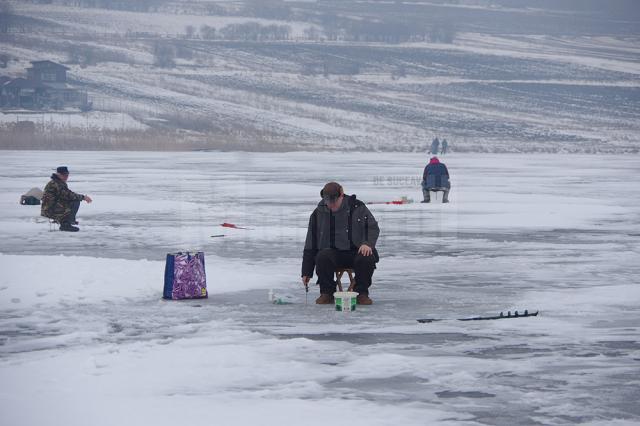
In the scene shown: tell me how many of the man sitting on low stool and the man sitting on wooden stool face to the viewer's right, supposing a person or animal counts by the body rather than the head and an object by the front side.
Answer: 1

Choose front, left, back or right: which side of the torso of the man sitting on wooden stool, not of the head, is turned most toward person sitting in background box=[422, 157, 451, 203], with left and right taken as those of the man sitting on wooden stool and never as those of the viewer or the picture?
back

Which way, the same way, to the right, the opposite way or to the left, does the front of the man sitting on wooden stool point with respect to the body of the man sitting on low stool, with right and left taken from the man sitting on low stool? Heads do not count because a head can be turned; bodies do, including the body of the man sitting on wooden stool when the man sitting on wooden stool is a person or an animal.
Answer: to the right

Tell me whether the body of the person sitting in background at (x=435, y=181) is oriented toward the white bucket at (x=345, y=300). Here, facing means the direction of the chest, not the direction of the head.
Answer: no

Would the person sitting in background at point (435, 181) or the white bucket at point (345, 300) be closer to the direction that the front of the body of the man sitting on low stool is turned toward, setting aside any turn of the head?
the person sitting in background

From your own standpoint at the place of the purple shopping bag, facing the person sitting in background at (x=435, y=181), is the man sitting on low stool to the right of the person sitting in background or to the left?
left

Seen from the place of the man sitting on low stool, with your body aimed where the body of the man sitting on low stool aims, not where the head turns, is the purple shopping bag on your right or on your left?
on your right

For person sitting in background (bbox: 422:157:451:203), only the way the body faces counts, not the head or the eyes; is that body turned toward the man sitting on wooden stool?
no

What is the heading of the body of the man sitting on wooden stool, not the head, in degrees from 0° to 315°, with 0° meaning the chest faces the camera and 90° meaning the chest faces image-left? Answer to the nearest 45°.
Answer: approximately 0°

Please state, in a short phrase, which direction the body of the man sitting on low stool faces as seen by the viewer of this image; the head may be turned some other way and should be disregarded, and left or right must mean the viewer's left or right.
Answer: facing to the right of the viewer
